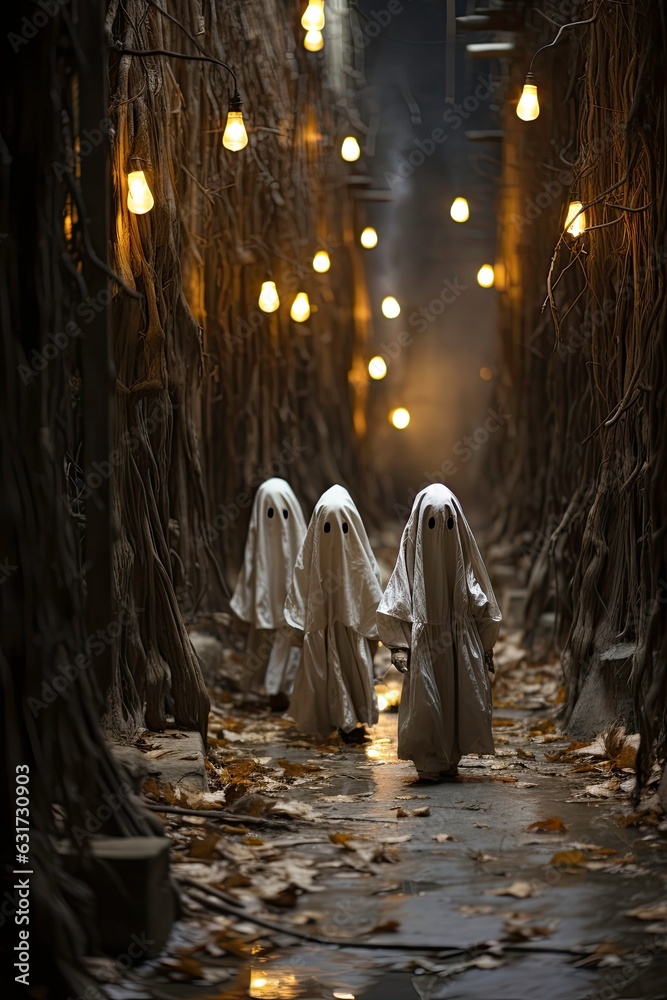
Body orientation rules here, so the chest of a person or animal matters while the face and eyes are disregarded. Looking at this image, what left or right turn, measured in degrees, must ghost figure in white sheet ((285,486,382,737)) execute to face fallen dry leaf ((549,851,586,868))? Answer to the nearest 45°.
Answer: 0° — it already faces it

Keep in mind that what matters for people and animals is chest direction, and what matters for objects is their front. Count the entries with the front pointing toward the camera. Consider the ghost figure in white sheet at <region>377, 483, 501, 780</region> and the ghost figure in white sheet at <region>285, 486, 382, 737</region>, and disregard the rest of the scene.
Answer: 2

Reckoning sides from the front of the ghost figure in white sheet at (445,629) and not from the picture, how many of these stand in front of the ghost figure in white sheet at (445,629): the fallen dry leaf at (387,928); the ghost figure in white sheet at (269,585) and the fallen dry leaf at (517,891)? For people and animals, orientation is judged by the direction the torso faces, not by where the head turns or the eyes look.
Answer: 2

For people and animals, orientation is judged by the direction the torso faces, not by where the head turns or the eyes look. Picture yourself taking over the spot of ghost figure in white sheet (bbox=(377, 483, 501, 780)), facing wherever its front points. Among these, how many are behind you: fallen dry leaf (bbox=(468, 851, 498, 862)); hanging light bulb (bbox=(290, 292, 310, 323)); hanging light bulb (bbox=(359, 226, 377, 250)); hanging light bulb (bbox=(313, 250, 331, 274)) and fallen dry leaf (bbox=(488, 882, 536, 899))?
3

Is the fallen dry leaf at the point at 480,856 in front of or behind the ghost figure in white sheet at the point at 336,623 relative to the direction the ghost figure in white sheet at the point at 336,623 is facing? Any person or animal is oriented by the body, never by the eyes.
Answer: in front

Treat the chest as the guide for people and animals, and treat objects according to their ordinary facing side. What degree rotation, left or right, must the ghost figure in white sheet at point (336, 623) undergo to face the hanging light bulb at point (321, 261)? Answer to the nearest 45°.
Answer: approximately 180°

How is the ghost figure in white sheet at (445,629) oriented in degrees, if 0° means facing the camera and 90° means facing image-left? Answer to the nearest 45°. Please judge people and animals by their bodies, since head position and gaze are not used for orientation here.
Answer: approximately 0°

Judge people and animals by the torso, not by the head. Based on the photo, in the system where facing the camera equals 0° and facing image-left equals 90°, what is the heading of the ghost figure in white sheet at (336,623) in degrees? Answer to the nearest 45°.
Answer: approximately 0°

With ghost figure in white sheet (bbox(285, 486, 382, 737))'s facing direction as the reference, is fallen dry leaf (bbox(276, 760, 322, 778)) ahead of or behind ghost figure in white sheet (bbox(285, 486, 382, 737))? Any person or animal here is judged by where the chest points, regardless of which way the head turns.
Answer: ahead
